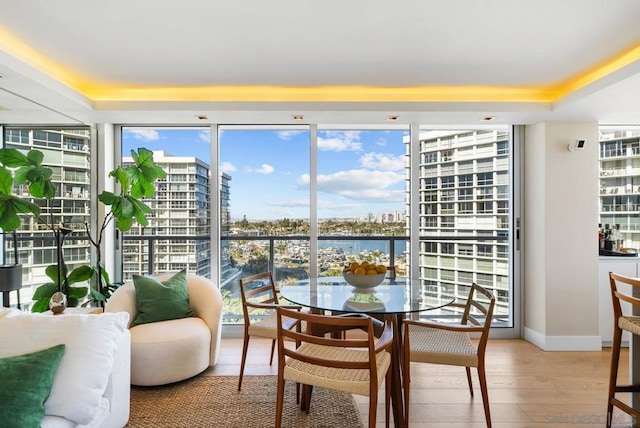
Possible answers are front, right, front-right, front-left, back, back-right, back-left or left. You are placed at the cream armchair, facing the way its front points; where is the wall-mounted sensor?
back-left

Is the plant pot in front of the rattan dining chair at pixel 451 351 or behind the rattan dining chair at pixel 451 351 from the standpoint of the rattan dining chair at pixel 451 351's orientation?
in front

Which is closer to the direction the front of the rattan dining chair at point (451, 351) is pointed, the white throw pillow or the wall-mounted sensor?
the white throw pillow

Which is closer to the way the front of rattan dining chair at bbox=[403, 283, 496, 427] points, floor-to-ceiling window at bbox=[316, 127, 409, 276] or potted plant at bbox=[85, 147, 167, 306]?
the potted plant

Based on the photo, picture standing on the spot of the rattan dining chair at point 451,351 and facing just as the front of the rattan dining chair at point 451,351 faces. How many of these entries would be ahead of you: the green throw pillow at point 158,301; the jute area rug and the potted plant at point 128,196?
3

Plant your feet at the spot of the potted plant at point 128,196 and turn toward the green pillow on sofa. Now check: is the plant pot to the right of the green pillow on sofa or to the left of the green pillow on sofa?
right

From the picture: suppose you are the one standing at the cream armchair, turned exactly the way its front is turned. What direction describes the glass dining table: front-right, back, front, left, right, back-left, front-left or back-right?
left

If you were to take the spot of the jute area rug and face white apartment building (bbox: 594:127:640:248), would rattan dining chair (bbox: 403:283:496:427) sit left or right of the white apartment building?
right

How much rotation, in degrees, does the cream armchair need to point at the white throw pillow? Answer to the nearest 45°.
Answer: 0° — it already faces it

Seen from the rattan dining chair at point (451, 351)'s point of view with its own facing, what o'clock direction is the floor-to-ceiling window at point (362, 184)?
The floor-to-ceiling window is roughly at 2 o'clock from the rattan dining chair.

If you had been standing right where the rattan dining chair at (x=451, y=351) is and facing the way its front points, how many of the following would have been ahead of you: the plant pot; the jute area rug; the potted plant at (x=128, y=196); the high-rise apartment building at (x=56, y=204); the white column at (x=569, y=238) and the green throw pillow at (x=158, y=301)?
5

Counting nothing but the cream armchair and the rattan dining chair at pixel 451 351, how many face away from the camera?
0

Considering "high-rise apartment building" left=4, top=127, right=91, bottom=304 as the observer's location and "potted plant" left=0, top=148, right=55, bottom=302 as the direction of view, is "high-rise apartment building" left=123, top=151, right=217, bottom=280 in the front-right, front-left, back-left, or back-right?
back-left

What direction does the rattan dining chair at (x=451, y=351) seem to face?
to the viewer's left

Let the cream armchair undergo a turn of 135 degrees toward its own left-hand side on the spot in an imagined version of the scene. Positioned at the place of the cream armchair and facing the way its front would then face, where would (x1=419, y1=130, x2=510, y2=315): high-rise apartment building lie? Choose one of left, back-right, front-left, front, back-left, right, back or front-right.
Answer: front
